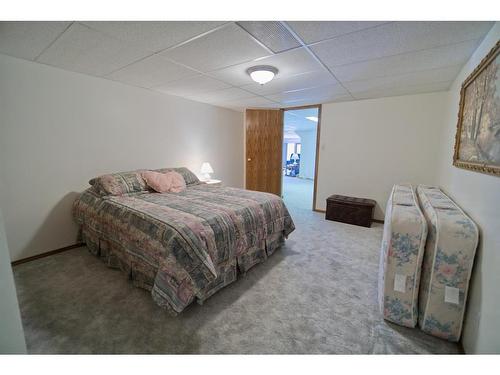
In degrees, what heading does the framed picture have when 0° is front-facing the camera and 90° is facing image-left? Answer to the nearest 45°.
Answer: approximately 45°

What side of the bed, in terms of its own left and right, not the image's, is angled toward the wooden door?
left

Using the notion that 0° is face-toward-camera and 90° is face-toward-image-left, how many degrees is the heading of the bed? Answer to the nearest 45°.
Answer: approximately 315°

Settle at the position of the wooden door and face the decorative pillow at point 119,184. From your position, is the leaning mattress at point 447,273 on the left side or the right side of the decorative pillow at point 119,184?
left

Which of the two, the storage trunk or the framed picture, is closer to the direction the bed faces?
the framed picture
